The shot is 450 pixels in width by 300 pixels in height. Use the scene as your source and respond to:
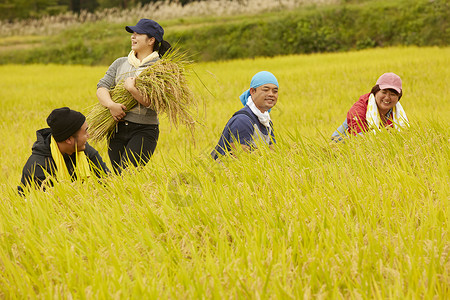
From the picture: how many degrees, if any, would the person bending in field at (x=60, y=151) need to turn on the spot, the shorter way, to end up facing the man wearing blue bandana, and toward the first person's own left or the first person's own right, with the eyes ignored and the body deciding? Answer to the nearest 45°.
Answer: approximately 45° to the first person's own left

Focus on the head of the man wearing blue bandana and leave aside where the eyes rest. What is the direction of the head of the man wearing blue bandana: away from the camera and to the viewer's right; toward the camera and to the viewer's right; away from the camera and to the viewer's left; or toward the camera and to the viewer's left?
toward the camera and to the viewer's right

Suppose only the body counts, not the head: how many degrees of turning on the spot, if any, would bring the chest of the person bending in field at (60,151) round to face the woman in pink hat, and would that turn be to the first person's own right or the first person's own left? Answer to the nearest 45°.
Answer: approximately 45° to the first person's own left

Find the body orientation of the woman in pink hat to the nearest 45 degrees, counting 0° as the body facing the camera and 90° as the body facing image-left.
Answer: approximately 315°

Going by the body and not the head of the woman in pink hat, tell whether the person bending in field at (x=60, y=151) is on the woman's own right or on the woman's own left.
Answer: on the woman's own right

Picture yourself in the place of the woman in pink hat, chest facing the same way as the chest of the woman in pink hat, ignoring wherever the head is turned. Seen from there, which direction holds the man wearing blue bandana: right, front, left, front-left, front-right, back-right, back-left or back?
right

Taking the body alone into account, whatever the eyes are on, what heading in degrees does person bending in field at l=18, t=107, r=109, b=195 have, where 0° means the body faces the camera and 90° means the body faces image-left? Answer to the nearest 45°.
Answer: approximately 315°

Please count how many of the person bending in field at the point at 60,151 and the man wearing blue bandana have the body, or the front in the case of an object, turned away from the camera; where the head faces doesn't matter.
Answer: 0

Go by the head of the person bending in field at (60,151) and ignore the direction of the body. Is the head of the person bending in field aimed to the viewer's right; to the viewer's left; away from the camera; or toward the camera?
to the viewer's right

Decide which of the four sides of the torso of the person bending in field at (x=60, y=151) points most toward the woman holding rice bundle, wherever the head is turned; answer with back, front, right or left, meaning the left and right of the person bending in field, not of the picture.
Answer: left

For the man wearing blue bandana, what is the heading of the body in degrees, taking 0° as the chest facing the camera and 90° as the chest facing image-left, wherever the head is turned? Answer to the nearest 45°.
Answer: approximately 315°
